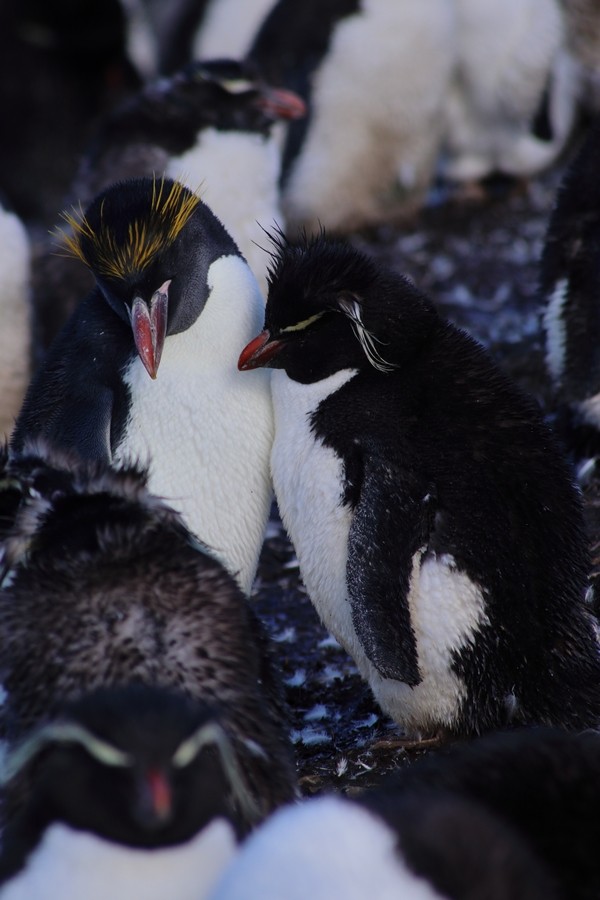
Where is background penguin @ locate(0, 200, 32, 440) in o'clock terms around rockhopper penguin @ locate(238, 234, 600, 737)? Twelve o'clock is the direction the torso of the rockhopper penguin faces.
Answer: The background penguin is roughly at 2 o'clock from the rockhopper penguin.

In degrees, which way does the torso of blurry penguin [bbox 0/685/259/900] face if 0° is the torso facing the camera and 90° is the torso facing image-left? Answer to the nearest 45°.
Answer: approximately 0°

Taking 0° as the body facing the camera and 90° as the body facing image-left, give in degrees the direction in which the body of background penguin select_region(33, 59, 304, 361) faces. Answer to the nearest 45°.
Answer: approximately 270°

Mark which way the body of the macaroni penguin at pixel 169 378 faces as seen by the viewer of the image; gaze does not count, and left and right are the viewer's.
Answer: facing the viewer and to the right of the viewer

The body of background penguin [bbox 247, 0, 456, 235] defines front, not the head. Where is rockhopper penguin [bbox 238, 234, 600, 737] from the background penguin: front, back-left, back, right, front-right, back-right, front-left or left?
front-right

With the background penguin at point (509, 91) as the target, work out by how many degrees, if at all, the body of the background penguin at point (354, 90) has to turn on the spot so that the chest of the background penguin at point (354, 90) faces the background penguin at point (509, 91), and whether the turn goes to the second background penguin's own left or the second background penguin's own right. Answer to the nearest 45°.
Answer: approximately 90° to the second background penguin's own left

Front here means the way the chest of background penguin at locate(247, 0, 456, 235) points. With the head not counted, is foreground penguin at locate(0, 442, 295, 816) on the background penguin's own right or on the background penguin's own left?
on the background penguin's own right

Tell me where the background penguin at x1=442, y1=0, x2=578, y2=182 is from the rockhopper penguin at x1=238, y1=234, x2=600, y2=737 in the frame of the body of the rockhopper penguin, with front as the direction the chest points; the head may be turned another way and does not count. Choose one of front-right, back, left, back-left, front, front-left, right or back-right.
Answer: right

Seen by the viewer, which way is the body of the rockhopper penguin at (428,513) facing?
to the viewer's left
